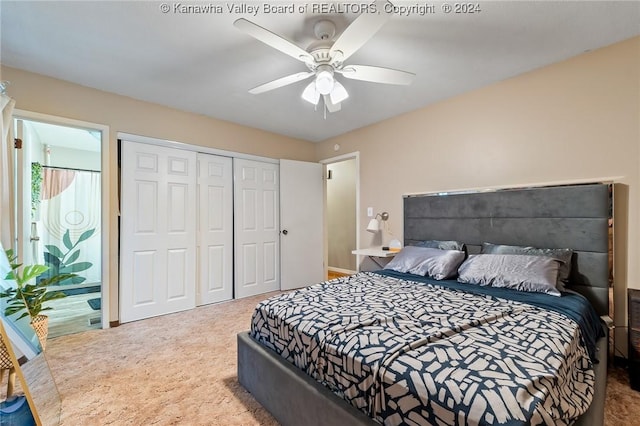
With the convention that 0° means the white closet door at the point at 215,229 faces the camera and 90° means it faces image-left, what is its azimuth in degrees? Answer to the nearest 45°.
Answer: approximately 315°

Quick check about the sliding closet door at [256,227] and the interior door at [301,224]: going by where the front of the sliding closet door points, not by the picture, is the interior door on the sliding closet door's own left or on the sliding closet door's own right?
on the sliding closet door's own left

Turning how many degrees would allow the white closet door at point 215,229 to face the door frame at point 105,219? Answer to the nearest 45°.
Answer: approximately 90° to its right

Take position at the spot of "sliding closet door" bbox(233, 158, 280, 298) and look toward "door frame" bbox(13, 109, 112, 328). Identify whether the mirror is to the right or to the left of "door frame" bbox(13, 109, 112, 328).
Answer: left

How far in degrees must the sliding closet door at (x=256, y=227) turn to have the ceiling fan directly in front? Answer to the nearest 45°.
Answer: approximately 45° to its right

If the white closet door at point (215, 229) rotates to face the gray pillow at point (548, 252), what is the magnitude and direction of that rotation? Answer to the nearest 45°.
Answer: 0° — it already faces it

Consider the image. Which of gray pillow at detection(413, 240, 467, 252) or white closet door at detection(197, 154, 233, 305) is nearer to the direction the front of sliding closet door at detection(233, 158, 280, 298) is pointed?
the gray pillow

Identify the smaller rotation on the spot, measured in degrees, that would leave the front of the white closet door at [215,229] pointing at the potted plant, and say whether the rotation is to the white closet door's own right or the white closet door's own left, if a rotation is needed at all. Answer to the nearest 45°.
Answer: approximately 90° to the white closet door's own right

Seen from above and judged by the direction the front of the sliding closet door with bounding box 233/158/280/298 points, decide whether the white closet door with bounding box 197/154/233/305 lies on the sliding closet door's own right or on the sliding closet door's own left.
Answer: on the sliding closet door's own right
